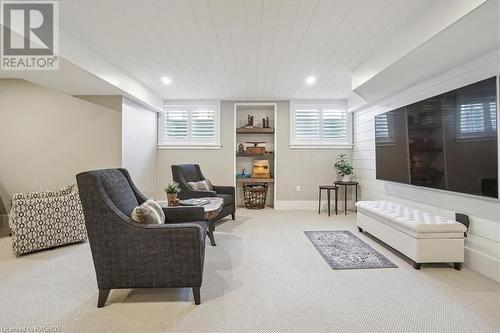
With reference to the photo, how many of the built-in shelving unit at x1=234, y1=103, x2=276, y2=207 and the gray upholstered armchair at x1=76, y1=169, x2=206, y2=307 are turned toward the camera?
1

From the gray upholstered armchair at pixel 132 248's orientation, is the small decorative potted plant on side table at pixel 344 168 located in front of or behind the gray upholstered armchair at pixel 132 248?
in front

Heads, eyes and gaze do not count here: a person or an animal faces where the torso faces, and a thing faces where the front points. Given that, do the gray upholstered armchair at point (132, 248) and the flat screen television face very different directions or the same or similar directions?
very different directions

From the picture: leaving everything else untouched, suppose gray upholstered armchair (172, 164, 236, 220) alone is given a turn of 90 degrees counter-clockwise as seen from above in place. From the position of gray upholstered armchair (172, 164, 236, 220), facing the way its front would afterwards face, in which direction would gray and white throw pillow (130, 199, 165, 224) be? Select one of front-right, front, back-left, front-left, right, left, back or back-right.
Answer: back-right

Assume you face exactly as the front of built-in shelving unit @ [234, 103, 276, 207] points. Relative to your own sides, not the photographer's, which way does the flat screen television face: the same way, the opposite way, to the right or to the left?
to the right

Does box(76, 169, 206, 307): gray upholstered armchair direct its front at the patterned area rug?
yes

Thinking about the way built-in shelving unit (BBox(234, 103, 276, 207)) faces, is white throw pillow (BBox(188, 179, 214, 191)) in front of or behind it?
in front

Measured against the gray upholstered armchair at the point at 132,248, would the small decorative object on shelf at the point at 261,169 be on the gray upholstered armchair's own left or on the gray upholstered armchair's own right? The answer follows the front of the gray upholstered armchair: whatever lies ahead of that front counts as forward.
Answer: on the gray upholstered armchair's own left

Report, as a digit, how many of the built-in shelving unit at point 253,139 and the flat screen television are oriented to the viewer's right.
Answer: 0

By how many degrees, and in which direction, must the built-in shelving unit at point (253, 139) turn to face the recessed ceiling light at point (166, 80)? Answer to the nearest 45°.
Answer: approximately 45° to its right

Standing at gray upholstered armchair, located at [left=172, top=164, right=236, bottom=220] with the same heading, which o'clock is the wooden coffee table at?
The wooden coffee table is roughly at 1 o'clock from the gray upholstered armchair.

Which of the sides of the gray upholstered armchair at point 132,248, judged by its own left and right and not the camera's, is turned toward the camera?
right

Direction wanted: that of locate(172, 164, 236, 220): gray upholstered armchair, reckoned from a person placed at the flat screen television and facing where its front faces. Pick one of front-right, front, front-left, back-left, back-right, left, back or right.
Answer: front-right

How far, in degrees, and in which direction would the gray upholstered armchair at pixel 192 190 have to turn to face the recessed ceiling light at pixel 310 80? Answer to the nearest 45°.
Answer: approximately 45° to its left

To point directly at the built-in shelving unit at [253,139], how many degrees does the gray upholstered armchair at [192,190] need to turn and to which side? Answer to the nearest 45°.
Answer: approximately 90° to its left
